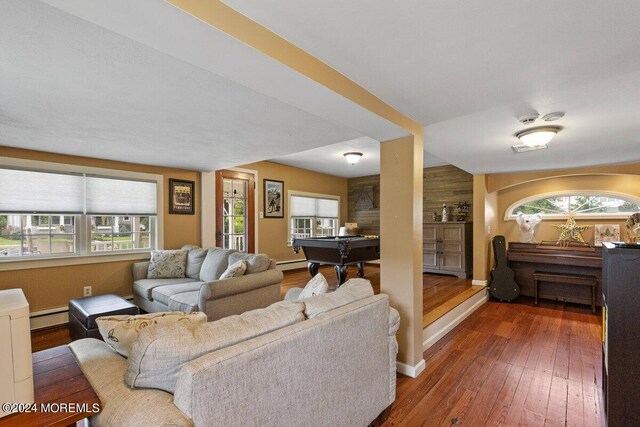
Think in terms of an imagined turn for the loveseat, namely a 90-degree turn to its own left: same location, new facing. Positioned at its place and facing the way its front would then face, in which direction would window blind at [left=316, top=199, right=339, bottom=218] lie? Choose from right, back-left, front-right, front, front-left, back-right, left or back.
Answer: left

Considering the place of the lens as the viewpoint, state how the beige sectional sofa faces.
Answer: facing away from the viewer and to the left of the viewer

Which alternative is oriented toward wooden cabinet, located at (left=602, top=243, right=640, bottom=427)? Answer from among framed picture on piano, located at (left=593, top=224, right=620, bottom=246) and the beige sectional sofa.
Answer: the framed picture on piano

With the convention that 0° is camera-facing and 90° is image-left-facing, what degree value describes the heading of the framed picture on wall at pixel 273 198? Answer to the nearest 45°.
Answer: approximately 315°

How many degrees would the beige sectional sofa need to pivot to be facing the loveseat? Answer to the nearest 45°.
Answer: approximately 45° to its right

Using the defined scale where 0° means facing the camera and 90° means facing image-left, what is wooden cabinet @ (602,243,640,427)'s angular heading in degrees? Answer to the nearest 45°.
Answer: approximately 90°

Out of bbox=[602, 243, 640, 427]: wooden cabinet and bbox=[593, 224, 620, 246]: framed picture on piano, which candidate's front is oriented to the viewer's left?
the wooden cabinet

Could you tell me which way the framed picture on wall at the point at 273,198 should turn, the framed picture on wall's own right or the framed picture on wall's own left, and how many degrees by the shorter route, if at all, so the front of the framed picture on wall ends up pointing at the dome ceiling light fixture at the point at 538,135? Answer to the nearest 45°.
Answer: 0° — it already faces it

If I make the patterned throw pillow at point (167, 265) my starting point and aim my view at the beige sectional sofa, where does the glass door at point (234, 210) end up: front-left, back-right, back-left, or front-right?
back-left
